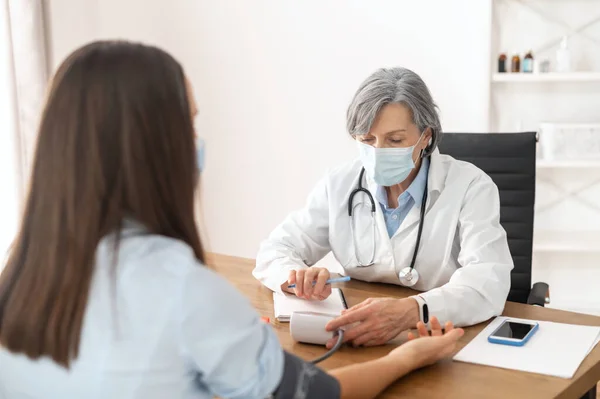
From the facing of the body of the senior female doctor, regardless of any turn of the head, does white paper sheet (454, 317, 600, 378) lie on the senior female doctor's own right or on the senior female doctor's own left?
on the senior female doctor's own left

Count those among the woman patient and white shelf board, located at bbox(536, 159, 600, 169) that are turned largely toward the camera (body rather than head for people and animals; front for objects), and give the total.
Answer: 1

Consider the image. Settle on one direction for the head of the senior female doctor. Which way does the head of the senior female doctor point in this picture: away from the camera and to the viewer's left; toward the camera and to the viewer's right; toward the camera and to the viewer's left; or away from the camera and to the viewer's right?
toward the camera and to the viewer's left

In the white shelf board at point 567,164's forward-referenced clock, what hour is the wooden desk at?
The wooden desk is roughly at 12 o'clock from the white shelf board.

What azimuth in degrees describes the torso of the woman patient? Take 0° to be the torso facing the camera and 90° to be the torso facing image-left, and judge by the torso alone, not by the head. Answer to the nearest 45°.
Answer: approximately 225°

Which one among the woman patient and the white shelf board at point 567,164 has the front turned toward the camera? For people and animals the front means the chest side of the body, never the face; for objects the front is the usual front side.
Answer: the white shelf board

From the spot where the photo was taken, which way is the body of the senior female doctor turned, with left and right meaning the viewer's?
facing the viewer and to the left of the viewer

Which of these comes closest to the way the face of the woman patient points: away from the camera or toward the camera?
away from the camera

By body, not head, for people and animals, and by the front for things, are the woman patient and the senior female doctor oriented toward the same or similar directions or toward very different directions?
very different directions

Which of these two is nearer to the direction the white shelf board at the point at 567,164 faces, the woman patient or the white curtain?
the woman patient

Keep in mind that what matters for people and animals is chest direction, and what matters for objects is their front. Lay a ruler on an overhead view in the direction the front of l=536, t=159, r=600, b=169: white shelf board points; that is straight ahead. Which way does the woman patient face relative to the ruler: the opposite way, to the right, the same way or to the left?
the opposite way

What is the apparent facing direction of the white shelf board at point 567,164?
toward the camera

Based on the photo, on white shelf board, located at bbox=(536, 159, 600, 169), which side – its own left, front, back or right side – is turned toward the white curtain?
right
